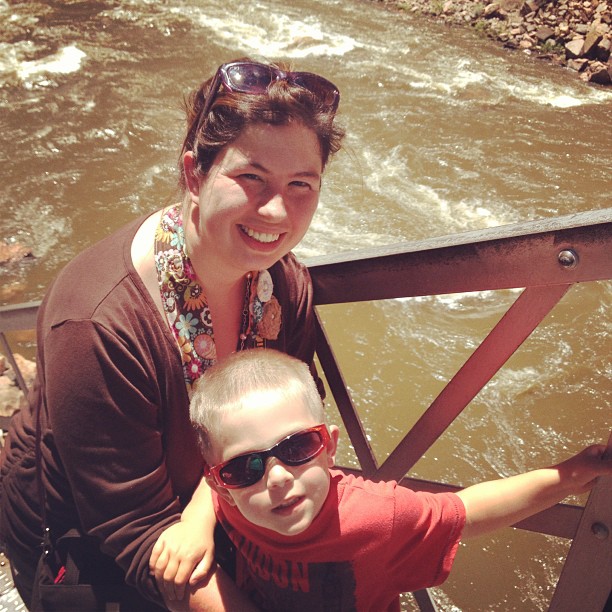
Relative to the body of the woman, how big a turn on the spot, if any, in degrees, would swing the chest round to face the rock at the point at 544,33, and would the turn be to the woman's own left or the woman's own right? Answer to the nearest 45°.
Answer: approximately 90° to the woman's own left

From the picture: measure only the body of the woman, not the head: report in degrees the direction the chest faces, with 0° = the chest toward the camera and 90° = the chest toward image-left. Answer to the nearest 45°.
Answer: approximately 315°

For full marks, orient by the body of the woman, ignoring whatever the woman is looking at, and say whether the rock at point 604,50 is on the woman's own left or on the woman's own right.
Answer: on the woman's own left

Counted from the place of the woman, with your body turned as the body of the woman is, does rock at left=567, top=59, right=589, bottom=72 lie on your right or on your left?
on your left

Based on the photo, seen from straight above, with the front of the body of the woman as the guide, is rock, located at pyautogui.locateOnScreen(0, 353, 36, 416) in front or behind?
behind
